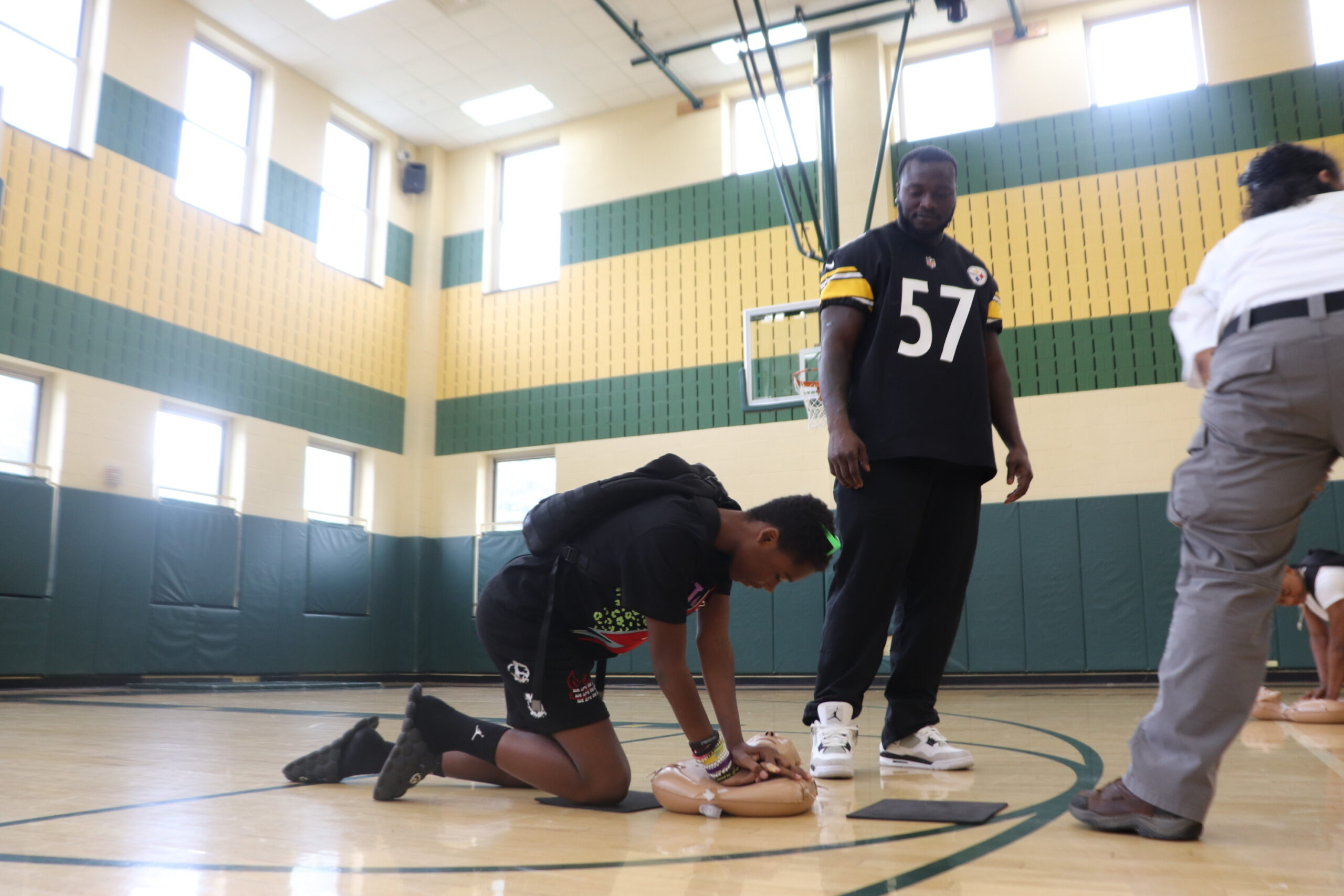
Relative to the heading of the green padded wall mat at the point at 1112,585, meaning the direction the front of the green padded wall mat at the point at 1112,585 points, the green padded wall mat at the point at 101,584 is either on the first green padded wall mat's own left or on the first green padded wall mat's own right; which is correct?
on the first green padded wall mat's own right

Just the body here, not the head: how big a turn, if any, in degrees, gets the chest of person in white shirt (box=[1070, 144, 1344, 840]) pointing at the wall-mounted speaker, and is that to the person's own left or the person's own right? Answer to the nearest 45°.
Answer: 0° — they already face it

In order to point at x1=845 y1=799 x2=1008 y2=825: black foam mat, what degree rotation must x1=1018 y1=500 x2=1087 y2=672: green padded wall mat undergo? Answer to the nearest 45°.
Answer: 0° — it already faces it
